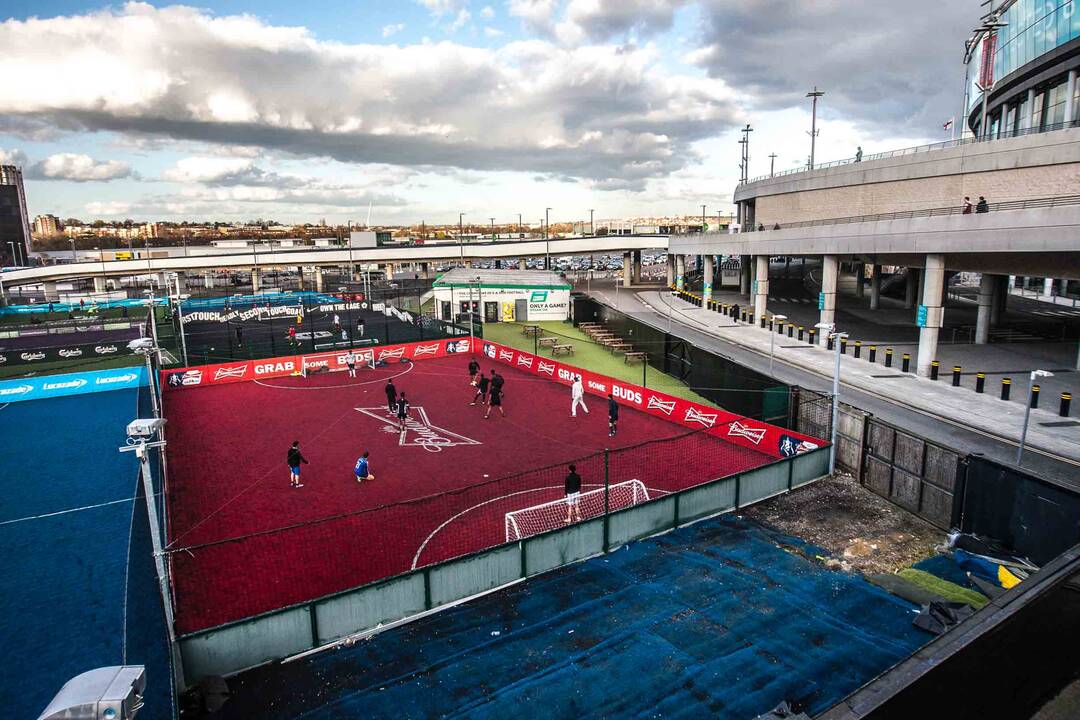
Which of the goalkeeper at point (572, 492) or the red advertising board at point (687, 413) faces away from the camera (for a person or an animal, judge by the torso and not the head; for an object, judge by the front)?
the goalkeeper

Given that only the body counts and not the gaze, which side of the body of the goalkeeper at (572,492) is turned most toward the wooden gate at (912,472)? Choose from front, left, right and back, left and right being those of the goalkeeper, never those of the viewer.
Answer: right

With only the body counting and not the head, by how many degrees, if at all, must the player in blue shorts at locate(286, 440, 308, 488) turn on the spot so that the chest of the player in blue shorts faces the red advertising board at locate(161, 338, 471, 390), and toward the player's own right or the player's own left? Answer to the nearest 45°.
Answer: approximately 45° to the player's own left

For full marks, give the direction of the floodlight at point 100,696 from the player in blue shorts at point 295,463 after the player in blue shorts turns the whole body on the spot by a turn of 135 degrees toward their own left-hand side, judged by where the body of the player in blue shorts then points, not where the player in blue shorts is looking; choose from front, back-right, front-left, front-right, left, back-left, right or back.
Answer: left

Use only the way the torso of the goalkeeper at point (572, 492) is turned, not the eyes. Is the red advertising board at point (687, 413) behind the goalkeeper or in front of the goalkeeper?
in front

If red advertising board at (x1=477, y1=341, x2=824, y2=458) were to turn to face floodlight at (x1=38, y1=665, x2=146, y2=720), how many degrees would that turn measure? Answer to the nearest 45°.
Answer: approximately 45° to its left

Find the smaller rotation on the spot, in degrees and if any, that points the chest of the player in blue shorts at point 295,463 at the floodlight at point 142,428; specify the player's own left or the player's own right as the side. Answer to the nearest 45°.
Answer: approximately 135° to the player's own right

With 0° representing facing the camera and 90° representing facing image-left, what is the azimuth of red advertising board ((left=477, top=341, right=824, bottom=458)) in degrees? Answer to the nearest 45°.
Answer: approximately 45°

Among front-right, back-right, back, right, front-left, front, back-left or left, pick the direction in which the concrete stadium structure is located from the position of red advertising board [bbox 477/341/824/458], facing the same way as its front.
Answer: back

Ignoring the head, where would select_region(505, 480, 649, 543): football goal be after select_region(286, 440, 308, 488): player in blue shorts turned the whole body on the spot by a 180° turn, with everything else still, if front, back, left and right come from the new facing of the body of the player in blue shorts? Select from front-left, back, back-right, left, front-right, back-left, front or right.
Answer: left

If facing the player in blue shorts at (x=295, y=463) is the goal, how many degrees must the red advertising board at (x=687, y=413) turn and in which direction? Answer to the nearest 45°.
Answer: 0° — it already faces them

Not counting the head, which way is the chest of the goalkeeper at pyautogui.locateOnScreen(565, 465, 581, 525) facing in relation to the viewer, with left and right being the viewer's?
facing away from the viewer

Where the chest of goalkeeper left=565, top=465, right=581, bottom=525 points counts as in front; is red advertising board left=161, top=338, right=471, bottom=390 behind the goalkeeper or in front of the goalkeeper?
in front
